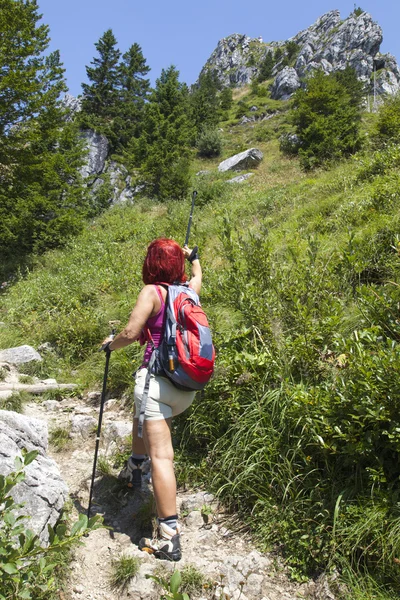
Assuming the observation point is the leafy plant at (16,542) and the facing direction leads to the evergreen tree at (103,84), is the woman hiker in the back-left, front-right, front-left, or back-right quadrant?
front-right

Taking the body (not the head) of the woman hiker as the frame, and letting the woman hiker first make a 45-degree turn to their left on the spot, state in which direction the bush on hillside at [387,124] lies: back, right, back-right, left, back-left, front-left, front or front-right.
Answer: back-right

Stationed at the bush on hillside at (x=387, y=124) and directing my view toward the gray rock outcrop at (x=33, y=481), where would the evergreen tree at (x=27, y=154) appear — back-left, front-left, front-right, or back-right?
front-right

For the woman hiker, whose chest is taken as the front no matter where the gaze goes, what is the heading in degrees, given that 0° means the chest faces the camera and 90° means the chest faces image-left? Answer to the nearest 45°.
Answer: approximately 135°

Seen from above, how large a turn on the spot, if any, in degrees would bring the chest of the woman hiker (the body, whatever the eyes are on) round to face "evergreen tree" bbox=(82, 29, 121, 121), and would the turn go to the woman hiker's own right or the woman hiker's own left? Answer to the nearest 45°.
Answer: approximately 45° to the woman hiker's own right

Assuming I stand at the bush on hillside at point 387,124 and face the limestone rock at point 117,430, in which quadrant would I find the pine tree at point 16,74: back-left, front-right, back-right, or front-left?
front-right

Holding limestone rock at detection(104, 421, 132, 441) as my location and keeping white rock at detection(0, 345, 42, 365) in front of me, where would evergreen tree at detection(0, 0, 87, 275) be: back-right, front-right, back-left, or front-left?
front-right

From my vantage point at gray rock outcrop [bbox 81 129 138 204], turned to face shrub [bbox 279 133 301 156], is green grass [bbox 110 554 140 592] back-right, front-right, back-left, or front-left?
back-right

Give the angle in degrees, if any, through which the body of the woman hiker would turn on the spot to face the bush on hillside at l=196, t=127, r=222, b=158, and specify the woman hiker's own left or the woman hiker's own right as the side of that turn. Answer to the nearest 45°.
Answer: approximately 45° to the woman hiker's own right

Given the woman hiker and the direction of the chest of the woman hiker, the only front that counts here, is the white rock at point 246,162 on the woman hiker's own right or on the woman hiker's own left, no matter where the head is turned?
on the woman hiker's own right
